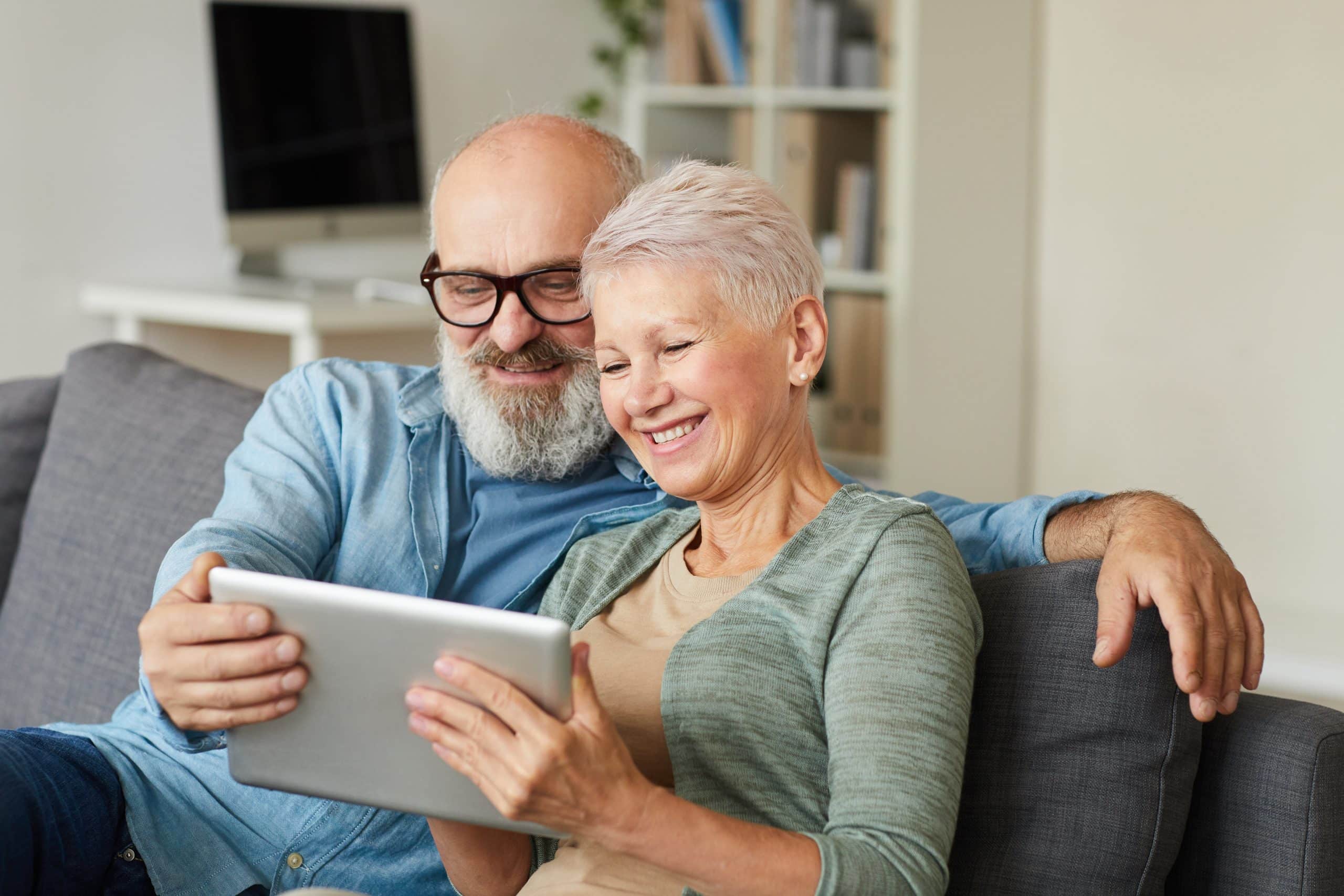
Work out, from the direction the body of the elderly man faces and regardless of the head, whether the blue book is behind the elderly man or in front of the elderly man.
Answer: behind

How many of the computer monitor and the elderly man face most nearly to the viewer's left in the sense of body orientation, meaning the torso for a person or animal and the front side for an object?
0

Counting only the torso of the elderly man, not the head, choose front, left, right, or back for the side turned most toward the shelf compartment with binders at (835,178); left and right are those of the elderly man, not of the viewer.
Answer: back

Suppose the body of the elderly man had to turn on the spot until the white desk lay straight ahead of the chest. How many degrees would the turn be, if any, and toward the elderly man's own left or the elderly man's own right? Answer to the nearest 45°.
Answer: approximately 180°

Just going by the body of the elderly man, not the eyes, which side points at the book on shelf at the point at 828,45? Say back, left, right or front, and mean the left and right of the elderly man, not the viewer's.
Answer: back

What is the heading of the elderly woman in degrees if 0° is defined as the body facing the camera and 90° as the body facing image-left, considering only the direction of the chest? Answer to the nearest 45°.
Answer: approximately 45°

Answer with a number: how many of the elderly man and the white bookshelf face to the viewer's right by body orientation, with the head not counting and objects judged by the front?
0

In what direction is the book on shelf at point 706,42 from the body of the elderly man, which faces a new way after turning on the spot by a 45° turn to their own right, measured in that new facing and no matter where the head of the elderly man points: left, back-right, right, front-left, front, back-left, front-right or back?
back-right

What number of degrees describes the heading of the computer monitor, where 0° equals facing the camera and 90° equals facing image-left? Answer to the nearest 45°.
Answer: approximately 315°

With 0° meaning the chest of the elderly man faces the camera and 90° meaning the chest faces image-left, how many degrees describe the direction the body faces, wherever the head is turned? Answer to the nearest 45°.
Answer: approximately 0°
